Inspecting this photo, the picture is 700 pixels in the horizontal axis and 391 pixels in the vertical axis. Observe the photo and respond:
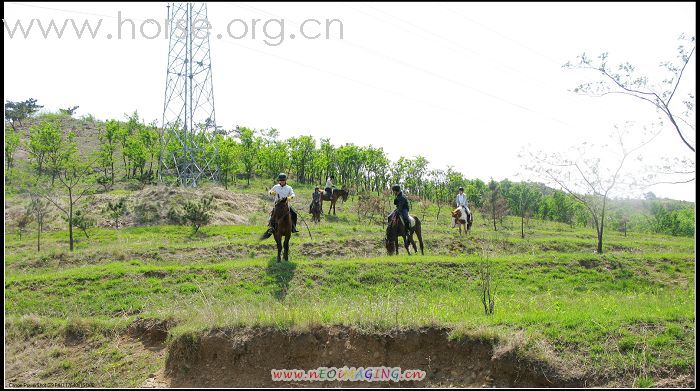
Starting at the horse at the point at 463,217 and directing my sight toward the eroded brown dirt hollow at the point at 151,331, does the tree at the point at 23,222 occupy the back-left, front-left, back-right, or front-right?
front-right

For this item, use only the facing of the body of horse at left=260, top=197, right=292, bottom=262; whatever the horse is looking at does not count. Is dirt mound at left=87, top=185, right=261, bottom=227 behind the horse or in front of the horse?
behind

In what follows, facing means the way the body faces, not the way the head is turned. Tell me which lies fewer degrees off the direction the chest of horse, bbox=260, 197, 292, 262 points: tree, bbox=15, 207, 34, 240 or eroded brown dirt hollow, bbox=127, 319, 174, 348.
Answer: the eroded brown dirt hollow

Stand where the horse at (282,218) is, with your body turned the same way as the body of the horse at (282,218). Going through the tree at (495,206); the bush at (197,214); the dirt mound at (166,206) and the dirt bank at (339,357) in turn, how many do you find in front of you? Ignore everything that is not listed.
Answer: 1

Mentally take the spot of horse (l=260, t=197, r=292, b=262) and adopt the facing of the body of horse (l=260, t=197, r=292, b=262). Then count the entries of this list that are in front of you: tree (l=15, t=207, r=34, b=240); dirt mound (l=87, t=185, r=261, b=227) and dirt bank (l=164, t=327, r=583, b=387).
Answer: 1

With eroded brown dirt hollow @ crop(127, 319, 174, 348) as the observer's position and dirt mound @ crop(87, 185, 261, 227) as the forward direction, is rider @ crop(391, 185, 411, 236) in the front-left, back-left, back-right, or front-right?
front-right

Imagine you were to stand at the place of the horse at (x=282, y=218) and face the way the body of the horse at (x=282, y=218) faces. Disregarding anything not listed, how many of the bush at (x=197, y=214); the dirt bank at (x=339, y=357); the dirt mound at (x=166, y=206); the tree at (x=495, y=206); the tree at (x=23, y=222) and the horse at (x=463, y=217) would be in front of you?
1

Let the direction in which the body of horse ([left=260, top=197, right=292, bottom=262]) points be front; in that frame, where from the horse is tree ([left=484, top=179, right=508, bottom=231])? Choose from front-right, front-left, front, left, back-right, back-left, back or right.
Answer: back-left

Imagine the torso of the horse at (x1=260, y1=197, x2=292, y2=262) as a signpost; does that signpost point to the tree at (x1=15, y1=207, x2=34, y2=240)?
no

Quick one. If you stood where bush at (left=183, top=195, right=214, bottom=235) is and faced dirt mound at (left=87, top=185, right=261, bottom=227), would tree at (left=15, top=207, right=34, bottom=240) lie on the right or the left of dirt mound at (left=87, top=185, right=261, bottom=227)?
left

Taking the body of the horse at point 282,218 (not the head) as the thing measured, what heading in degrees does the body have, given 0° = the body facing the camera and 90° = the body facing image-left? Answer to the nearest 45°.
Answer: approximately 0°

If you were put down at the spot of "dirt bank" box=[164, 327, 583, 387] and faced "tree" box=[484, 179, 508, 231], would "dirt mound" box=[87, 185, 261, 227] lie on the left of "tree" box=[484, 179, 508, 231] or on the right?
left

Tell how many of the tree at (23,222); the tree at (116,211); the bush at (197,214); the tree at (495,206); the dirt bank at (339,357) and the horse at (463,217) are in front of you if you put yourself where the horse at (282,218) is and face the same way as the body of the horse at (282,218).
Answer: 1

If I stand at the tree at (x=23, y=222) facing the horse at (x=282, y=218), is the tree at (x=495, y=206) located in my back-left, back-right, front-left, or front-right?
front-left

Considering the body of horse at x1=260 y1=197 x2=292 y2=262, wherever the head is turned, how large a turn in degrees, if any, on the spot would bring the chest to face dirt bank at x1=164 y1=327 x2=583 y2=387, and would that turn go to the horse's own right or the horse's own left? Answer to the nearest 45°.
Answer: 0° — it already faces it

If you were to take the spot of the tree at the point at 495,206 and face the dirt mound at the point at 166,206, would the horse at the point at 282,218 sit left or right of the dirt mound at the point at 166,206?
left

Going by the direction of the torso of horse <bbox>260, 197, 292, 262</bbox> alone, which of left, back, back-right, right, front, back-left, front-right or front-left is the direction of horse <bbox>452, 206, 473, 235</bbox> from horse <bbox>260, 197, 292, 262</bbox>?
back-left

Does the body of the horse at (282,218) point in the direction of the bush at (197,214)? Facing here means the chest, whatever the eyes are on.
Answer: no

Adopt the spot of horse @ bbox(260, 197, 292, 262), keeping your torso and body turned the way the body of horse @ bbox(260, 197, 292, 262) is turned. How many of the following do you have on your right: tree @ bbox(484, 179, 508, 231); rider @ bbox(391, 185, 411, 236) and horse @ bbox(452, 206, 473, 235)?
0
